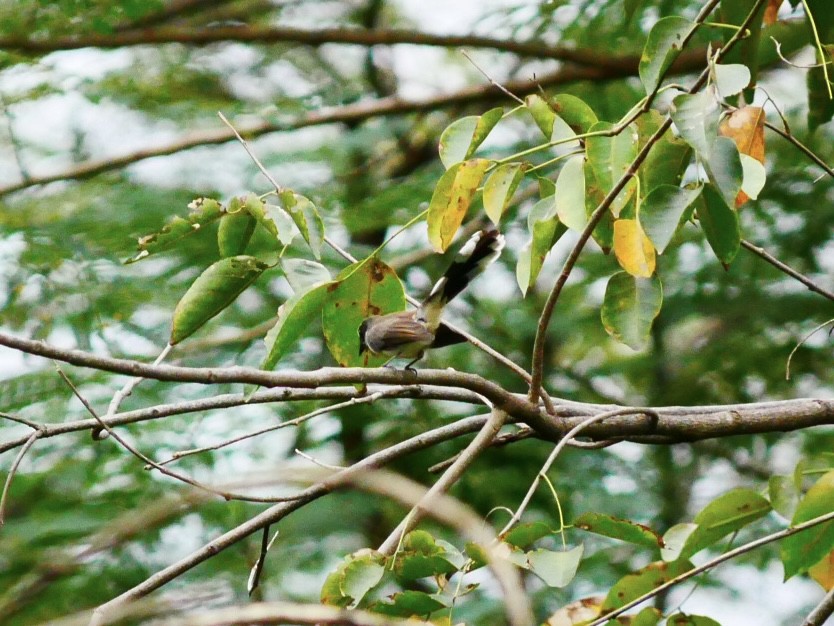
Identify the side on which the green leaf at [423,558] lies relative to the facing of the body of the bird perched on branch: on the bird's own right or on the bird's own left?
on the bird's own left

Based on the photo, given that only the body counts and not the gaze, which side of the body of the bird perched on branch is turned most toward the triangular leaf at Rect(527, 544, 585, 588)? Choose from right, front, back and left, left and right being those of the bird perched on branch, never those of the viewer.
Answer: back

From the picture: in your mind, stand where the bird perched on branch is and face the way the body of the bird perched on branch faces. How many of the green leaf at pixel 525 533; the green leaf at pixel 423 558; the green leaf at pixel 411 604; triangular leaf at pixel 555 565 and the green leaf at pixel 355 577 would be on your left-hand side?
5

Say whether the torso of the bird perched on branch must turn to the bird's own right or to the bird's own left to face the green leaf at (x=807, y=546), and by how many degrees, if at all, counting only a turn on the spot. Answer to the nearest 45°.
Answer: approximately 135° to the bird's own left

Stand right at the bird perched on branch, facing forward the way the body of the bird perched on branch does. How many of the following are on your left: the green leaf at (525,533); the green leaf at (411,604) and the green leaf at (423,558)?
3

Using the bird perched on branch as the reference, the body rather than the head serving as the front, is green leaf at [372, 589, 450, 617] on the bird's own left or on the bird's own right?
on the bird's own left

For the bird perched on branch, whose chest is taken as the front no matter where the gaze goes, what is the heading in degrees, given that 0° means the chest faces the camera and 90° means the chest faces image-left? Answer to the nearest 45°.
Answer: approximately 90°

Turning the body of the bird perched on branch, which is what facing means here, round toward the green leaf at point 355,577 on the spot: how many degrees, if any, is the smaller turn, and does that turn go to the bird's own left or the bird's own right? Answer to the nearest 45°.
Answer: approximately 90° to the bird's own left
